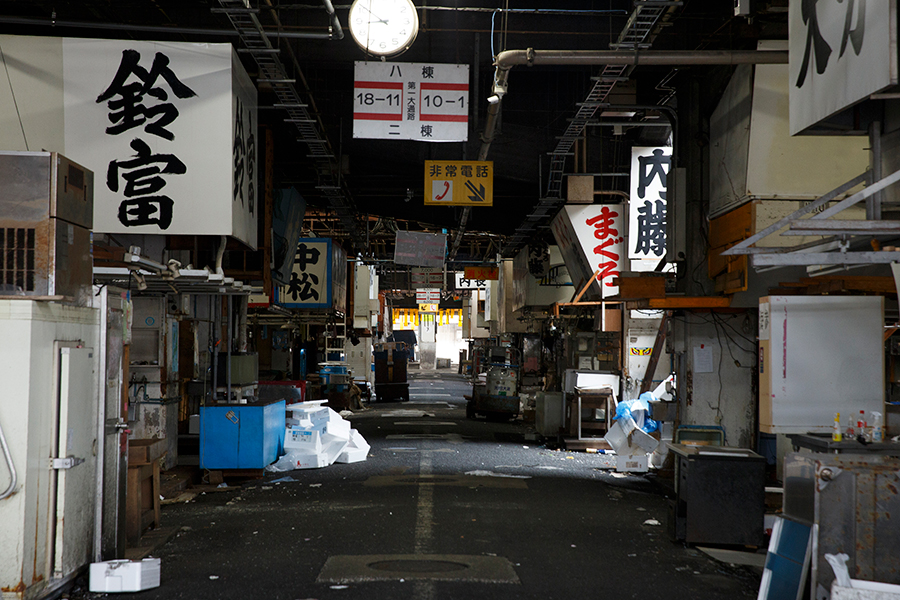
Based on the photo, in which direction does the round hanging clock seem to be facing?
toward the camera

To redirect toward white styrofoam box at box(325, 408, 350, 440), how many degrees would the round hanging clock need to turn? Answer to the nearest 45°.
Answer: approximately 180°

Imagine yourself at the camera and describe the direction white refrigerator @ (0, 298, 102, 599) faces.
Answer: facing to the right of the viewer

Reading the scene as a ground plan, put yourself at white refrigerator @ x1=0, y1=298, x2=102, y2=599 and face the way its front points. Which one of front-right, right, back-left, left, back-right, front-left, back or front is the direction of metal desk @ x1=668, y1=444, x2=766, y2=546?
front

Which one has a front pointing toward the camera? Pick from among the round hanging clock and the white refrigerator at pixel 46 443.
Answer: the round hanging clock

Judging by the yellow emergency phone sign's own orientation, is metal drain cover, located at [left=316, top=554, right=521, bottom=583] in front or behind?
in front

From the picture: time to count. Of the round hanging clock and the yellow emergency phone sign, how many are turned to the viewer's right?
0

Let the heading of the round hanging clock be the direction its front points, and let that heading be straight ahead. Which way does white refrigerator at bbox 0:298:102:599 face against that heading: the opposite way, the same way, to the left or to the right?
to the left

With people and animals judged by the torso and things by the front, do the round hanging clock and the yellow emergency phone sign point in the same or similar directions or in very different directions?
same or similar directions

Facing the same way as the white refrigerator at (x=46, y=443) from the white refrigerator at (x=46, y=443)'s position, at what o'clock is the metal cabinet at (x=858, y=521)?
The metal cabinet is roughly at 1 o'clock from the white refrigerator.

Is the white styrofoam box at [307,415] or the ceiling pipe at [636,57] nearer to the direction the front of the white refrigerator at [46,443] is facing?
the ceiling pipe

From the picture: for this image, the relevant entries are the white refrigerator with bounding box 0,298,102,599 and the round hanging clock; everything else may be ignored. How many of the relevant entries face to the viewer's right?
1

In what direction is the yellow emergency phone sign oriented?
toward the camera

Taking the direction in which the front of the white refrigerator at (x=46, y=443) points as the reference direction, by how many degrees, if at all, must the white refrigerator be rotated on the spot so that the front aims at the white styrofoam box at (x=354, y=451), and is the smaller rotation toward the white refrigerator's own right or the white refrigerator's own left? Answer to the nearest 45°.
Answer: approximately 45° to the white refrigerator's own left
